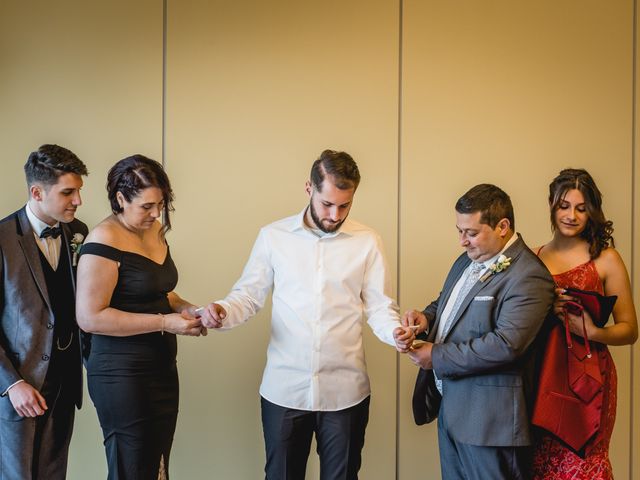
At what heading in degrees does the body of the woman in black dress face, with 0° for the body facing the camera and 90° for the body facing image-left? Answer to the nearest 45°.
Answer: approximately 315°

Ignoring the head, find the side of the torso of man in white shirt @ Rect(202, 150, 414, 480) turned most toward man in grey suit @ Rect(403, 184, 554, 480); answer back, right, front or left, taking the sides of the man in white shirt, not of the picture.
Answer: left

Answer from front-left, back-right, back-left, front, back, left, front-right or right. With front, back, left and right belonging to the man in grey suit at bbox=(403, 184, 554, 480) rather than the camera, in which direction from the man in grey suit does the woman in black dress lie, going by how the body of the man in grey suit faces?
front-right

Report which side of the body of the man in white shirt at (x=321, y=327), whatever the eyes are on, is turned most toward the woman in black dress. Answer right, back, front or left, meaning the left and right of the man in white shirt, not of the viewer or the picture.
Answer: right

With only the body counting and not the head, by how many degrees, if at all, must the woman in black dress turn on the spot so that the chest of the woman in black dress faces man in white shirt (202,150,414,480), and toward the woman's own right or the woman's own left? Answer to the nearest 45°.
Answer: approximately 45° to the woman's own left

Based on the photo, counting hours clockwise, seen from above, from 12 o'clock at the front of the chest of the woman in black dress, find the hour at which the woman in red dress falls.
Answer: The woman in red dress is roughly at 11 o'clock from the woman in black dress.

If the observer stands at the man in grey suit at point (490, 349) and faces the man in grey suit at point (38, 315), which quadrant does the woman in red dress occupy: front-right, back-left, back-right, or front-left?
back-right

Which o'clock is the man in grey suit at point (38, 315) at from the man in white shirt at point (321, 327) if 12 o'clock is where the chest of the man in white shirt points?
The man in grey suit is roughly at 3 o'clock from the man in white shirt.

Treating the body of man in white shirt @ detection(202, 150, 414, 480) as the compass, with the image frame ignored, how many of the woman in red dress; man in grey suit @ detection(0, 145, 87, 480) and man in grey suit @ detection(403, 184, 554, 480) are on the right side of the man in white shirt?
1

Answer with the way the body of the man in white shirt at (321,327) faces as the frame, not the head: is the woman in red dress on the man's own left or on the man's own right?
on the man's own left

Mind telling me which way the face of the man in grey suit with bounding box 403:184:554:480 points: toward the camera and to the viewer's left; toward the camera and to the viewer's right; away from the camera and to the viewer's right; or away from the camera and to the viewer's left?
toward the camera and to the viewer's left

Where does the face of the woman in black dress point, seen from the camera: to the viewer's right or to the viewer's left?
to the viewer's right
